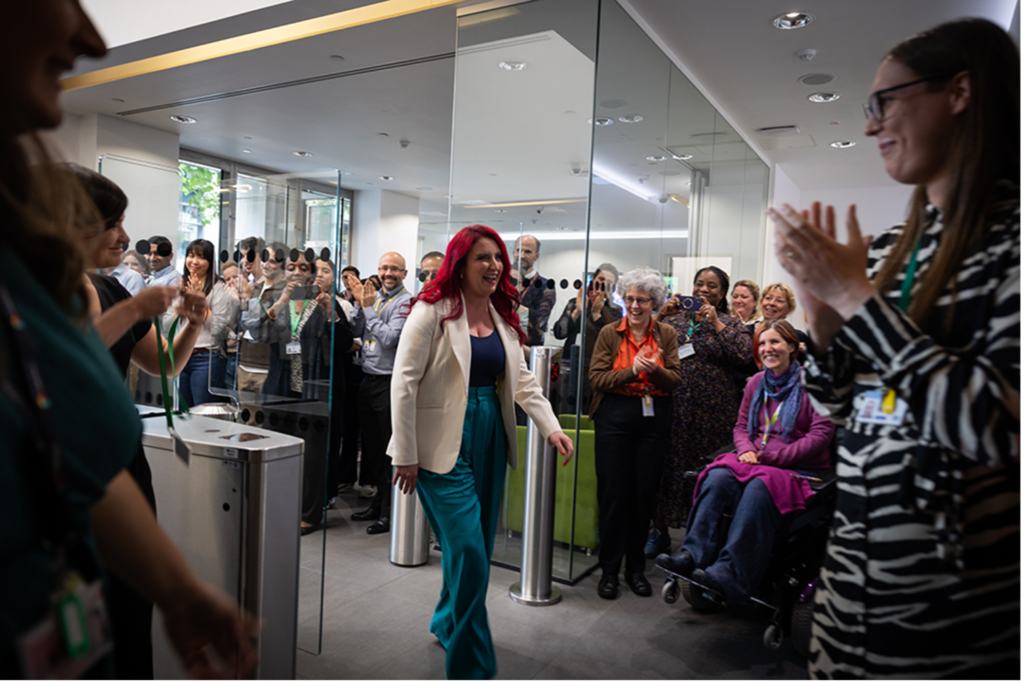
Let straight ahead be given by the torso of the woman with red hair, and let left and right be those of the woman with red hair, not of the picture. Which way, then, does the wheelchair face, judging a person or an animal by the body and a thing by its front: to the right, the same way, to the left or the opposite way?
to the right

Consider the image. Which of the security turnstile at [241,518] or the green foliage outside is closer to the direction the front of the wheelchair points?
the security turnstile

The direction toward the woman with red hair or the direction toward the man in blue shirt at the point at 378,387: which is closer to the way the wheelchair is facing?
the woman with red hair

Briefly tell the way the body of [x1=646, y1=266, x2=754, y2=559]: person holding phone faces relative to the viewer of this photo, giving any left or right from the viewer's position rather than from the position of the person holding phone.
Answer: facing the viewer and to the left of the viewer

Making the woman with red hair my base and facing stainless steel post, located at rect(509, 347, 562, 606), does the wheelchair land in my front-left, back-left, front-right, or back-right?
front-right

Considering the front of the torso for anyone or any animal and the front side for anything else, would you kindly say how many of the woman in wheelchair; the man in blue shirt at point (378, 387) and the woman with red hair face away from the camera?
0

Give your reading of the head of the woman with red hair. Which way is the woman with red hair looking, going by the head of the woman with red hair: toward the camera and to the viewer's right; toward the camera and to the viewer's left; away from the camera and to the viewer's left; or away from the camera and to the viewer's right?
toward the camera and to the viewer's right

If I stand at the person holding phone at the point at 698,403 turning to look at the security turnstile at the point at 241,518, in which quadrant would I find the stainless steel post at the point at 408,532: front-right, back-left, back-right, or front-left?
front-right

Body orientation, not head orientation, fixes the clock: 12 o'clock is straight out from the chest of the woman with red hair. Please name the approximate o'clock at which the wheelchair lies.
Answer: The wheelchair is roughly at 10 o'clock from the woman with red hair.

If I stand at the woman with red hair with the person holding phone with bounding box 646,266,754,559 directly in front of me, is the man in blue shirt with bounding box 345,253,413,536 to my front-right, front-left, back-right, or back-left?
front-left

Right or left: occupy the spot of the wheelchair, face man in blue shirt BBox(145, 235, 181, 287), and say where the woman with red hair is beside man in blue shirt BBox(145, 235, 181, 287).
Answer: left

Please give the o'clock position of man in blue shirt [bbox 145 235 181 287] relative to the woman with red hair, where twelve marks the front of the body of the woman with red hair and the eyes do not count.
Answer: The man in blue shirt is roughly at 6 o'clock from the woman with red hair.

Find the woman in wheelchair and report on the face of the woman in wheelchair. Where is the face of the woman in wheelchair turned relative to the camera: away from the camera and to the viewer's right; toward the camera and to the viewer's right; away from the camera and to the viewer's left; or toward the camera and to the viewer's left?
toward the camera and to the viewer's left

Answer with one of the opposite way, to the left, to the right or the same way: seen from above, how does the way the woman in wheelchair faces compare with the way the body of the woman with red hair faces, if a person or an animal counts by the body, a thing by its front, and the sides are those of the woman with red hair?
to the right

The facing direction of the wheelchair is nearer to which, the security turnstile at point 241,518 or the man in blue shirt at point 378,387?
the security turnstile

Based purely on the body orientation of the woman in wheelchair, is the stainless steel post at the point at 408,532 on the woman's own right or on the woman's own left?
on the woman's own right

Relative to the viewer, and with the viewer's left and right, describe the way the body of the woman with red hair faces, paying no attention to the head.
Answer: facing the viewer and to the right of the viewer

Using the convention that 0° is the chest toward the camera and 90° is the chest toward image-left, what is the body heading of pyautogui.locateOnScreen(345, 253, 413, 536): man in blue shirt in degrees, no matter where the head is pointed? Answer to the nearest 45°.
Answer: approximately 45°

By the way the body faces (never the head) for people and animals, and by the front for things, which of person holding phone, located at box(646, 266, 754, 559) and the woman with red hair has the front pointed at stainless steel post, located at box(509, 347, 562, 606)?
the person holding phone
